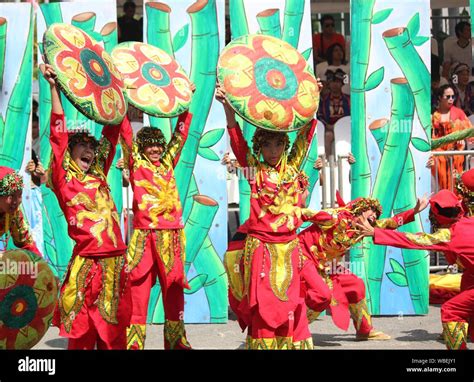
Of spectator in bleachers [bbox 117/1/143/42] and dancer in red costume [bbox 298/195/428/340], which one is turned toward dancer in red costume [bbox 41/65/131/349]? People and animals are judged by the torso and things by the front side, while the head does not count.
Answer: the spectator in bleachers

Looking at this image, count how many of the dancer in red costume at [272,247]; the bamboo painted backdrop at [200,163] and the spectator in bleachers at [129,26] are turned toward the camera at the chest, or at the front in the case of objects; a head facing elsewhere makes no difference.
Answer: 3

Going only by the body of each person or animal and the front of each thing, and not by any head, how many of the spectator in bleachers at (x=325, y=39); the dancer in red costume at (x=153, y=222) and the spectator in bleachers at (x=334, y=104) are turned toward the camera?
3

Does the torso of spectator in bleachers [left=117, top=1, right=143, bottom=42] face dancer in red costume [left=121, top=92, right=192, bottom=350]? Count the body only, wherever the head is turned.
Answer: yes

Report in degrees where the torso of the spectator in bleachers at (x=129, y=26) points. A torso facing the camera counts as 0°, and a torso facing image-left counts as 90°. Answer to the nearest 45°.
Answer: approximately 0°

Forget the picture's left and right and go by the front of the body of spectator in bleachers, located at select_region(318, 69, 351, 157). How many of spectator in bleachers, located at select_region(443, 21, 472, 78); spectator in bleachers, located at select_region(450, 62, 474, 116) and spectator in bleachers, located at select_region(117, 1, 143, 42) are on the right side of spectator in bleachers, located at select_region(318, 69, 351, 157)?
1

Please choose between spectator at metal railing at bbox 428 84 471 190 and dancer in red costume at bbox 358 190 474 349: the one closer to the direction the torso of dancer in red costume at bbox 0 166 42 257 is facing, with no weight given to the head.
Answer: the dancer in red costume

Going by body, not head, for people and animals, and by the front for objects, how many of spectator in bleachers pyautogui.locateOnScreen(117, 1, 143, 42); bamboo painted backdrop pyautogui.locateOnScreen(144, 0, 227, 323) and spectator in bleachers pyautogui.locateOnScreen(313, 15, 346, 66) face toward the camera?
3
